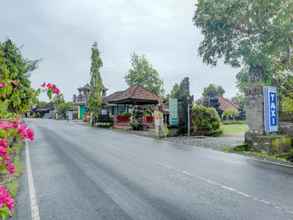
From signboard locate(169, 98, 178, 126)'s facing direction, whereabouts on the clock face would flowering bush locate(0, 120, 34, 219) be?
The flowering bush is roughly at 12 o'clock from the signboard.

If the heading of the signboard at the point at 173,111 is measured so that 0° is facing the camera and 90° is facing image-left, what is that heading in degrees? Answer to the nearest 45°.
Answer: approximately 0°

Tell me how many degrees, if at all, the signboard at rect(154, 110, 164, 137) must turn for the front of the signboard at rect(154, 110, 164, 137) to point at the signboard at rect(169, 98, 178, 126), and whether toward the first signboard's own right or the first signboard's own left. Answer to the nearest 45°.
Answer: approximately 180°

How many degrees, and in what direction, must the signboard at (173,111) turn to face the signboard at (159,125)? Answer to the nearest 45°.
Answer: approximately 45° to its right

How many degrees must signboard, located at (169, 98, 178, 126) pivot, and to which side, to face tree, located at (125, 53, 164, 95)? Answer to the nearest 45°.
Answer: approximately 180°

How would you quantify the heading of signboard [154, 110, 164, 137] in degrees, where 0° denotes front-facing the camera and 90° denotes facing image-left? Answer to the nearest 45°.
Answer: approximately 45°

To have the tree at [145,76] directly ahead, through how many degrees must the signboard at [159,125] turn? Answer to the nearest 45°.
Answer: approximately 135° to its right

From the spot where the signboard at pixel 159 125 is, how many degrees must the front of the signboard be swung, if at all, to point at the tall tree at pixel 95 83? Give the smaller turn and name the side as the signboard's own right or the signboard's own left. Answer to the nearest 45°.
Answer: approximately 90° to the signboard's own right

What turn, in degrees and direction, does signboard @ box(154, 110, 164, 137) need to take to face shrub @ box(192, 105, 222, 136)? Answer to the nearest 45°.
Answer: approximately 135° to its left
